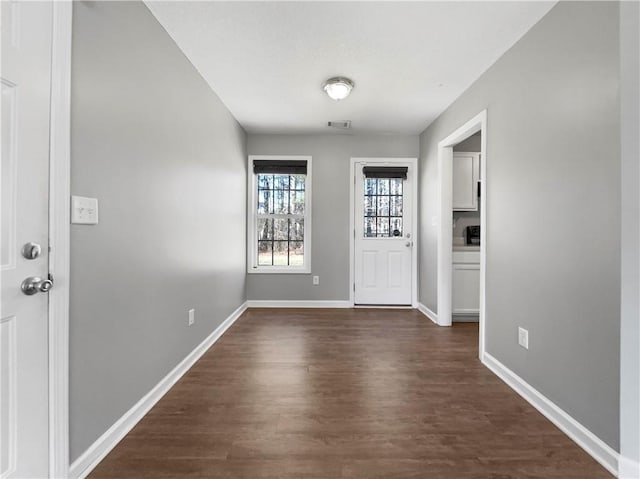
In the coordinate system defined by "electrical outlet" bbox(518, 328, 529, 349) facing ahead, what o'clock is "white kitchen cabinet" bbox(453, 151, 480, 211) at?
The white kitchen cabinet is roughly at 4 o'clock from the electrical outlet.

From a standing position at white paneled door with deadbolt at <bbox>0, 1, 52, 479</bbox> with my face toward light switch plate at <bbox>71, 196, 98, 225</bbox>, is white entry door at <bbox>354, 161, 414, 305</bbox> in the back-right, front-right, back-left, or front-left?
front-right

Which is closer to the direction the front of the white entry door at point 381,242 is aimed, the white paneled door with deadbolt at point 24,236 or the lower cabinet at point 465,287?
the white paneled door with deadbolt

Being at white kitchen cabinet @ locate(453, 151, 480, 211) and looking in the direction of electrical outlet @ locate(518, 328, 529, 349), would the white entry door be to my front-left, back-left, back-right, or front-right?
back-right

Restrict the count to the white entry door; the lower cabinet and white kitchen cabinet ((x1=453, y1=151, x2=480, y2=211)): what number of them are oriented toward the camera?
3

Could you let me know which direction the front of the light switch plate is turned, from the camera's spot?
facing the viewer and to the right of the viewer

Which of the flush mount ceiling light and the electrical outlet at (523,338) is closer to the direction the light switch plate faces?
the electrical outlet

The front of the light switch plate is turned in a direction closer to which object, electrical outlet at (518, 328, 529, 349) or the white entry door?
the electrical outlet

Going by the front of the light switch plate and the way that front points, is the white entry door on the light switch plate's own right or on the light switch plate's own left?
on the light switch plate's own left

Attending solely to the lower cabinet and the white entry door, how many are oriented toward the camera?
2

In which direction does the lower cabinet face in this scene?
toward the camera

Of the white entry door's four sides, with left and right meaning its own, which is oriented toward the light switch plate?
front

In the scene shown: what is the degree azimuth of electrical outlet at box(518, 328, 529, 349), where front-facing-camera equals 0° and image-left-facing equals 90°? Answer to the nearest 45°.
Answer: approximately 45°

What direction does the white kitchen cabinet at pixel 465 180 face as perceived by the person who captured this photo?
facing the viewer

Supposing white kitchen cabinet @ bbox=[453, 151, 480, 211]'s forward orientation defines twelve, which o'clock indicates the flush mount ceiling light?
The flush mount ceiling light is roughly at 1 o'clock from the white kitchen cabinet.

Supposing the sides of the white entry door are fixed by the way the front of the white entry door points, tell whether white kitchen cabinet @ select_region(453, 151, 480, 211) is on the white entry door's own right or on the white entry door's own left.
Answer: on the white entry door's own left

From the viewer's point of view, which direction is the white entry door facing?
toward the camera
